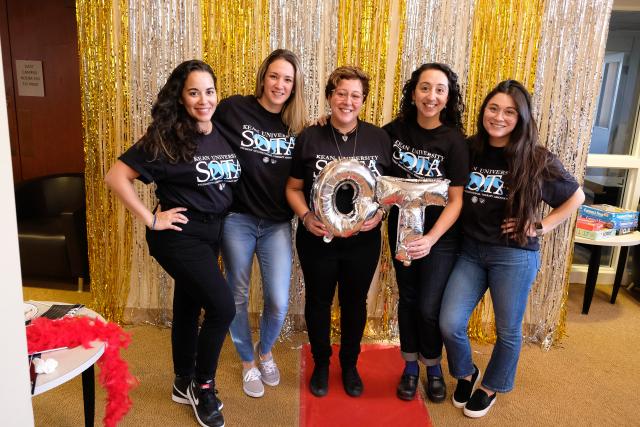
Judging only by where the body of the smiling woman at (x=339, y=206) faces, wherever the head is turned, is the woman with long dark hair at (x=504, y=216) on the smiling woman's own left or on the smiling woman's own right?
on the smiling woman's own left

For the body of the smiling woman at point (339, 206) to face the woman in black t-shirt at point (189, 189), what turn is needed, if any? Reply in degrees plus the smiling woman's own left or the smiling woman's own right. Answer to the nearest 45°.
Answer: approximately 90° to the smiling woman's own right

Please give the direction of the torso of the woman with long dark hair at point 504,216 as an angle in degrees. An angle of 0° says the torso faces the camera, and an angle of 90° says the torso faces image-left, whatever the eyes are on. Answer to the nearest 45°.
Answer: approximately 45°

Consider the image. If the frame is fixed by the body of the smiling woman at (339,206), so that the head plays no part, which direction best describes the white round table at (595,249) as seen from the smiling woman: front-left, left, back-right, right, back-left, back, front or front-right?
back-left

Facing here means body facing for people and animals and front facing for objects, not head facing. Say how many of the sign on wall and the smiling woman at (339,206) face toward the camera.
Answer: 2
